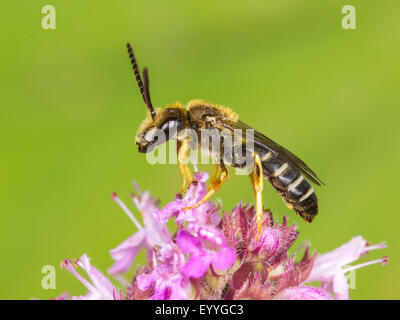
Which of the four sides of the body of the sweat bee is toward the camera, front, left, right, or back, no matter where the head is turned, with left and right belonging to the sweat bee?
left
